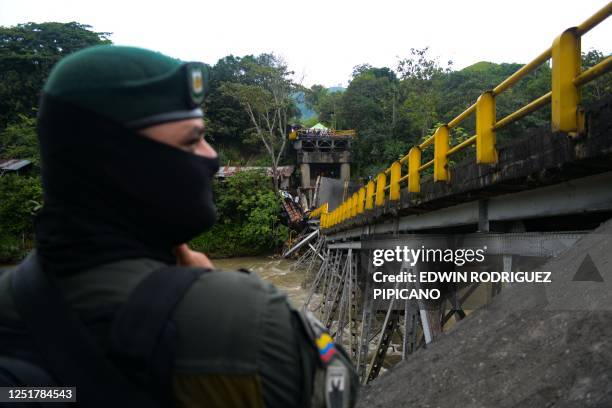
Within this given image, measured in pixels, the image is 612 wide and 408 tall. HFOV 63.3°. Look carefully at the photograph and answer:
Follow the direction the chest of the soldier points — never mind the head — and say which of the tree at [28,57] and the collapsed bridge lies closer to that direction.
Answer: the collapsed bridge

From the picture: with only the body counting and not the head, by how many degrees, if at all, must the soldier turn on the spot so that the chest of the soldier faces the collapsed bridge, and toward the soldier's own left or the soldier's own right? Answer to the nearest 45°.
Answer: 0° — they already face it

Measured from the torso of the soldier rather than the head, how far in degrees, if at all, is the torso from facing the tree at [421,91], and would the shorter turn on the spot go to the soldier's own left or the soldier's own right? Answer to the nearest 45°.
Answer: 0° — they already face it

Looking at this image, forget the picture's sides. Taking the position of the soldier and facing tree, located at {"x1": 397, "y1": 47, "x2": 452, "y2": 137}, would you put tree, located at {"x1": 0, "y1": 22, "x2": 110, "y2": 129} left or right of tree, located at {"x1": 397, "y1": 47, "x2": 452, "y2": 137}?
left

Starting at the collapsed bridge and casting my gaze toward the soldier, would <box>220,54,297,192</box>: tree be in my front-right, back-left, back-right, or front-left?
back-right

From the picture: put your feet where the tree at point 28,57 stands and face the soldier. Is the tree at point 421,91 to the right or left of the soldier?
left

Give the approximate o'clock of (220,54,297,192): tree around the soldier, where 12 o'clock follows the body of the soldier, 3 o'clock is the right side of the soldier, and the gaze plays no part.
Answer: The tree is roughly at 11 o'clock from the soldier.

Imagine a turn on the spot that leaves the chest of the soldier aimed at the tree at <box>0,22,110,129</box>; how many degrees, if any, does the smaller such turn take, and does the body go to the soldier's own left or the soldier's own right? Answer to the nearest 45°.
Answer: approximately 45° to the soldier's own left

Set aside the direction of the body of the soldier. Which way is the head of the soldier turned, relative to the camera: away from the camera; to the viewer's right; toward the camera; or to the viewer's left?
to the viewer's right

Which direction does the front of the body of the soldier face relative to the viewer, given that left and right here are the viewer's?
facing away from the viewer and to the right of the viewer
